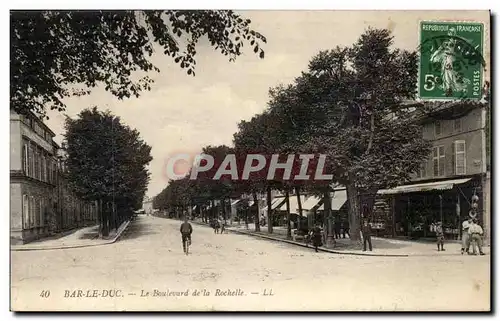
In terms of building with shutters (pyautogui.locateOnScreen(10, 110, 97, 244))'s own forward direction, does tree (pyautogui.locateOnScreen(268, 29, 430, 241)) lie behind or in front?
in front

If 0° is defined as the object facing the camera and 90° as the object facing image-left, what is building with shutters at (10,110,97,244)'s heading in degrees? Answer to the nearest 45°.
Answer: approximately 270°

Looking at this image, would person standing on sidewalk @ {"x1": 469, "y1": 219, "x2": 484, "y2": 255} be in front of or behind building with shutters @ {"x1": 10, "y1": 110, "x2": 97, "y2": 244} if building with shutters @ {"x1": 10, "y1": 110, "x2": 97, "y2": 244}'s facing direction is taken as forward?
in front

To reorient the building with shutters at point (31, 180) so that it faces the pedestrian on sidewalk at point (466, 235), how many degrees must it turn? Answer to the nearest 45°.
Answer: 0° — it already faces them

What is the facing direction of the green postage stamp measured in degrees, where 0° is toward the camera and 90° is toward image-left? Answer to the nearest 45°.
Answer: approximately 0°

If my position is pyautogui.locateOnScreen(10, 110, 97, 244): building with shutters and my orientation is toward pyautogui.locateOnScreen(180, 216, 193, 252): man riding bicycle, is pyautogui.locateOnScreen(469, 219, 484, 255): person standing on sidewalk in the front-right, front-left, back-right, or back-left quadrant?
front-left

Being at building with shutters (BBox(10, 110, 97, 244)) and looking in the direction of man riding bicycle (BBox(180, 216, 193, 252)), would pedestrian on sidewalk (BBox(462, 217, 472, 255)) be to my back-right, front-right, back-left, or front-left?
front-left
